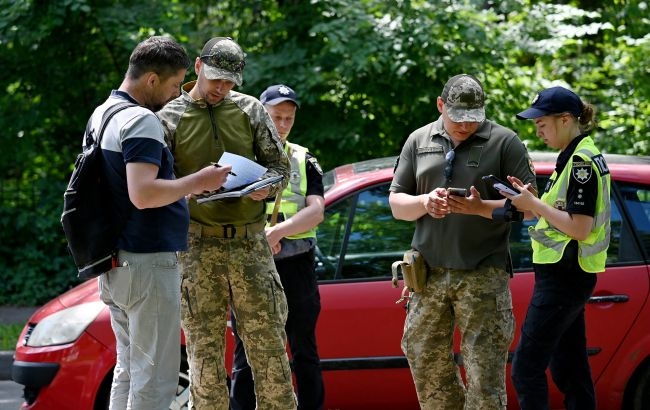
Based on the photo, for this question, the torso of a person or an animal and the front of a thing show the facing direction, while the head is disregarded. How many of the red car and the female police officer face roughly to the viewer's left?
2

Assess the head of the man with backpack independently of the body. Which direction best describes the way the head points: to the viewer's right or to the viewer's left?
to the viewer's right

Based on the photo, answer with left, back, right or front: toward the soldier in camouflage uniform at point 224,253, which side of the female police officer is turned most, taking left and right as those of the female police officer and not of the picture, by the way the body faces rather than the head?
front

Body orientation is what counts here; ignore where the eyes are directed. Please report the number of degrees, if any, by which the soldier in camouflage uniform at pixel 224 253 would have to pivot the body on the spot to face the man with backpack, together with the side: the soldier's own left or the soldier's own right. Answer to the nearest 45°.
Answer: approximately 45° to the soldier's own right

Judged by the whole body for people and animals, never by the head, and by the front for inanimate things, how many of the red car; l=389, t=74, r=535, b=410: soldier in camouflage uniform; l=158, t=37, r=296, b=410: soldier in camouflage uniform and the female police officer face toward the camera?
2

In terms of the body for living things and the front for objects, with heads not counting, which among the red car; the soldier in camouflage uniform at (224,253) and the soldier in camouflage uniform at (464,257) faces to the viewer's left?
the red car

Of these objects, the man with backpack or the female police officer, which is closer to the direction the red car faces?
the man with backpack

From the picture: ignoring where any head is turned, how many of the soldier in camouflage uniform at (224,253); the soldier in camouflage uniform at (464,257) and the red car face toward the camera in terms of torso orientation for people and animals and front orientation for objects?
2

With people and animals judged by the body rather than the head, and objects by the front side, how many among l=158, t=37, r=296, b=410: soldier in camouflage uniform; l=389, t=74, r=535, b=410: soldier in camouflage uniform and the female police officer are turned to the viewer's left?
1

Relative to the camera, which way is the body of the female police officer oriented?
to the viewer's left

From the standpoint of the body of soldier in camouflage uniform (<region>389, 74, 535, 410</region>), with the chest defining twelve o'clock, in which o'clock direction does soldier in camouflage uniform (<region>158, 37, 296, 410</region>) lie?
soldier in camouflage uniform (<region>158, 37, 296, 410</region>) is roughly at 3 o'clock from soldier in camouflage uniform (<region>389, 74, 535, 410</region>).

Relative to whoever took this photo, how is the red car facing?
facing to the left of the viewer

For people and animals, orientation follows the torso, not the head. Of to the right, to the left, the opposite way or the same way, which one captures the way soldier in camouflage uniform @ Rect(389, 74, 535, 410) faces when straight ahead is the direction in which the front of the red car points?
to the left

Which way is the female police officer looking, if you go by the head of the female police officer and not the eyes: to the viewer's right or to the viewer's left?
to the viewer's left
